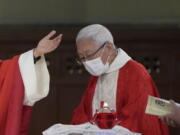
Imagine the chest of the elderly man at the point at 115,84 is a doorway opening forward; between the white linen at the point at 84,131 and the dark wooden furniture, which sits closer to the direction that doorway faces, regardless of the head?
the white linen

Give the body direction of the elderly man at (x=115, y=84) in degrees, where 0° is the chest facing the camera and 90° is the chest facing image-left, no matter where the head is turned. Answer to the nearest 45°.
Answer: approximately 45°

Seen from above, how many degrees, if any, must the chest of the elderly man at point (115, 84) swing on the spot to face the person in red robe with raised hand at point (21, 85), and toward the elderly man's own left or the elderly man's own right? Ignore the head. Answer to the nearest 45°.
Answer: approximately 45° to the elderly man's own right
